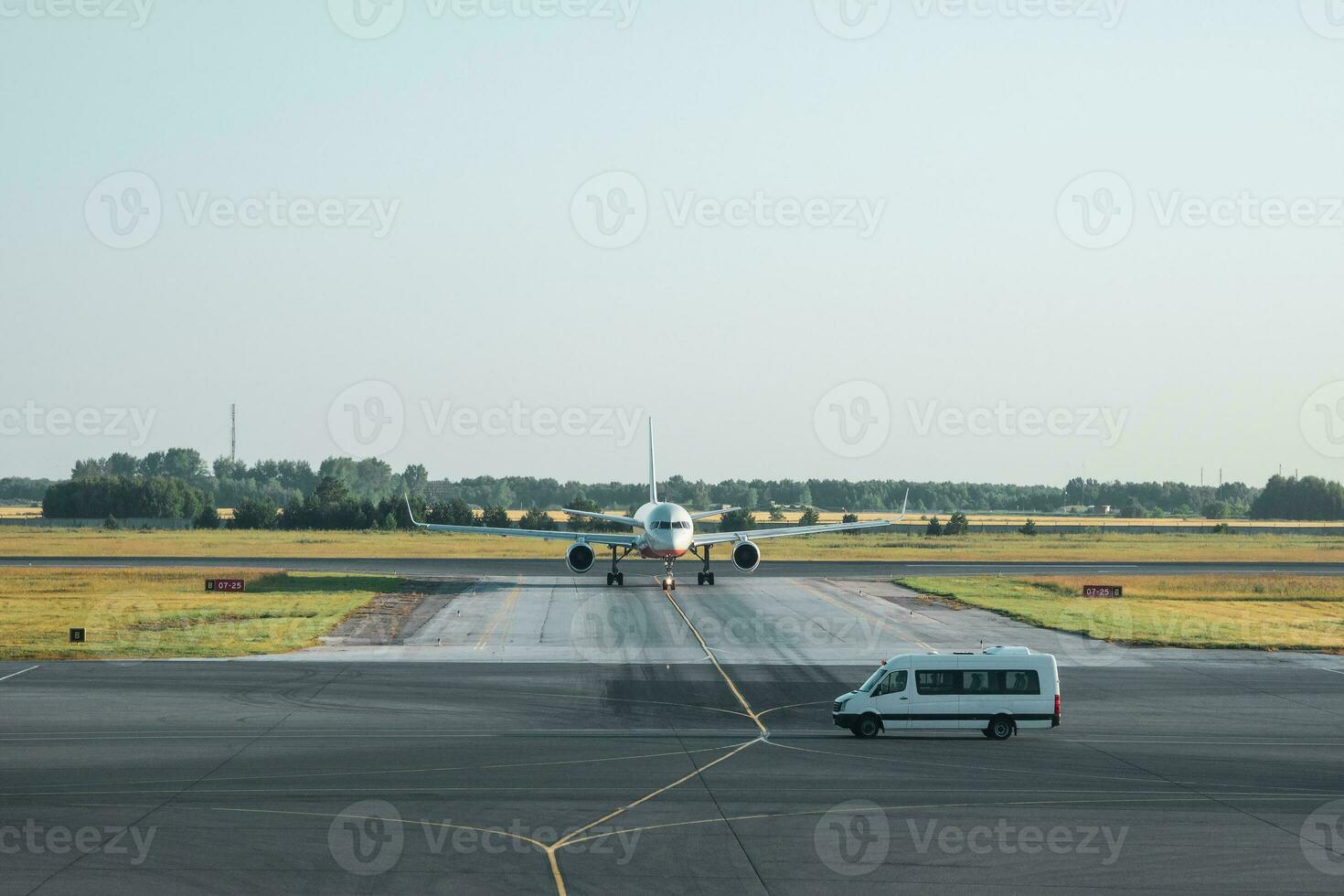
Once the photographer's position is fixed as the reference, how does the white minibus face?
facing to the left of the viewer
